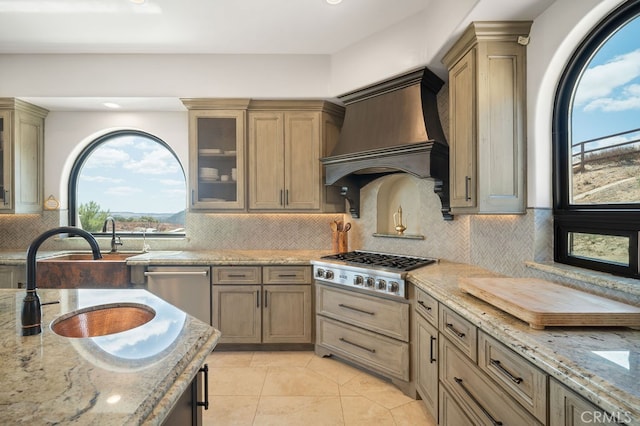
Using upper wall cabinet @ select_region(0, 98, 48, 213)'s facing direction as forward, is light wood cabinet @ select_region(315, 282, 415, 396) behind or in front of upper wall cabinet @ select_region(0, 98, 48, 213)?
in front

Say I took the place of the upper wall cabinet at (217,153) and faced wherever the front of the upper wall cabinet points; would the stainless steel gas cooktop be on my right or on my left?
on my left

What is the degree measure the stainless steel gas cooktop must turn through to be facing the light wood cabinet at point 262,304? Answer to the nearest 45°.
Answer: approximately 45° to its right

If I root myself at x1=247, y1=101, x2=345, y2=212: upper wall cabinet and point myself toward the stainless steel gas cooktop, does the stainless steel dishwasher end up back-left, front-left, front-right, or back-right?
back-right

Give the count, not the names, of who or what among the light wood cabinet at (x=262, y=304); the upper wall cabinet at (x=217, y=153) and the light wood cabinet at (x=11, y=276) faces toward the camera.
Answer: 3

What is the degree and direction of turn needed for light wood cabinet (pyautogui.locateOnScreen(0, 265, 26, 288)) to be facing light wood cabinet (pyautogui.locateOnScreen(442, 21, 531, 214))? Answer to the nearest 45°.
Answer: approximately 45° to its left

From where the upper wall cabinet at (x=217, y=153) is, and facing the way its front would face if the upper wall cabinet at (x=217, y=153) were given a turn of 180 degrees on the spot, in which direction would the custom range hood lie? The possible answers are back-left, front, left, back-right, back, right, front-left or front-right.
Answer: back-right

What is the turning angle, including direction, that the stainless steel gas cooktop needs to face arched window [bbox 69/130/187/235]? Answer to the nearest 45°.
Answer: approximately 45° to its right

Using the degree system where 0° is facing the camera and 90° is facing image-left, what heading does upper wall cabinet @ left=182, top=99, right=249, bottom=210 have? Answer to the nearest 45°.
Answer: approximately 0°

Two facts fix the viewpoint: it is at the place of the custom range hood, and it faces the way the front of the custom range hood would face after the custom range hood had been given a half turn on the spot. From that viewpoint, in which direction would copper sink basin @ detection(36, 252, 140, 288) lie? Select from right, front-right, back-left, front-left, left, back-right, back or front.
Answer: back-left
